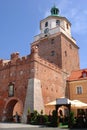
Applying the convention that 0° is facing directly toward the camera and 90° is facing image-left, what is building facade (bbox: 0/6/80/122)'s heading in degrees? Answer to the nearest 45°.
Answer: approximately 45°
